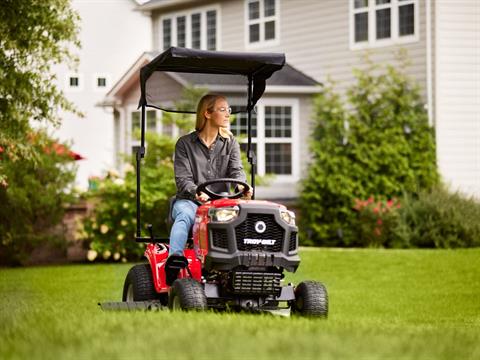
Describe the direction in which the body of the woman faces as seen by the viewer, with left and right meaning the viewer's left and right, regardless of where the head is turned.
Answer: facing the viewer and to the right of the viewer

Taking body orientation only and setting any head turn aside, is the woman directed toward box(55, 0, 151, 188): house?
no

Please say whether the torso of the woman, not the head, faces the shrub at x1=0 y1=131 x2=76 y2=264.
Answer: no

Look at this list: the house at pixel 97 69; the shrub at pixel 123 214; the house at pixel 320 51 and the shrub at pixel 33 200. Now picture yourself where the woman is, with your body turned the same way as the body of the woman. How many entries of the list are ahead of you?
0

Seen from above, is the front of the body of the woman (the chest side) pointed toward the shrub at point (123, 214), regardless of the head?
no

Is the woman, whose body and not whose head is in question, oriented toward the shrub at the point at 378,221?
no

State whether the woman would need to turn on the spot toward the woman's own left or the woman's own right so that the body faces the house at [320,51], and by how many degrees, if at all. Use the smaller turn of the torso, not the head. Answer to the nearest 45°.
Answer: approximately 135° to the woman's own left
